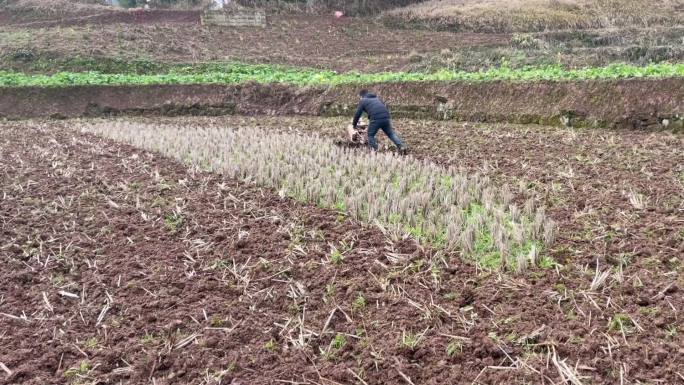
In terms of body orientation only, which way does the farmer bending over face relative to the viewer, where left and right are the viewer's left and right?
facing away from the viewer and to the left of the viewer
